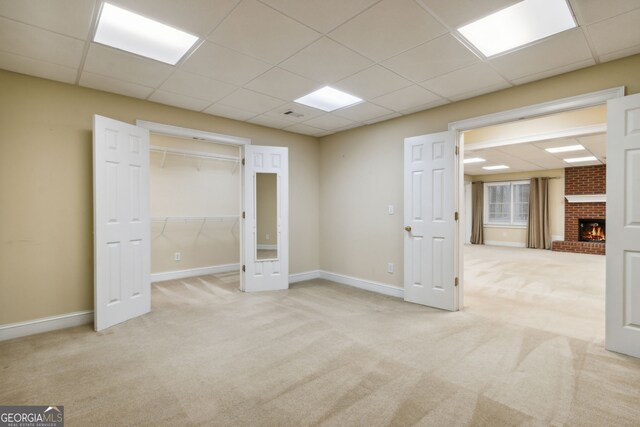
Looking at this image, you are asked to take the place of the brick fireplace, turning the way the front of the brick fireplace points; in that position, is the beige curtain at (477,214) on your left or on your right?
on your right

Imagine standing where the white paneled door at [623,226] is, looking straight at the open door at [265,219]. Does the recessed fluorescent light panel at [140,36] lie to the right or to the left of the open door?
left

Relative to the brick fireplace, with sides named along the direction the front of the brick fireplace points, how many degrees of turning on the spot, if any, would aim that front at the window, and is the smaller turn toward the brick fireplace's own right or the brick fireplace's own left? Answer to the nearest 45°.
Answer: approximately 45° to the brick fireplace's own right

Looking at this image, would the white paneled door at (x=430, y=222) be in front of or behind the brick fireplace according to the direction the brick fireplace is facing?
in front

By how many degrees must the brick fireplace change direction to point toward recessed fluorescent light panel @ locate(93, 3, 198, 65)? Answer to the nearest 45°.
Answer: approximately 45° to its left

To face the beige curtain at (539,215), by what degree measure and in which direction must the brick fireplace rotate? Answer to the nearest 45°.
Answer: approximately 45° to its right

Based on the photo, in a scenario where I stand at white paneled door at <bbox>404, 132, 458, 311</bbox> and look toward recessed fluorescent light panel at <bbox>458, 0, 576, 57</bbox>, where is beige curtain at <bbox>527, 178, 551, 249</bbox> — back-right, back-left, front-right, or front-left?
back-left

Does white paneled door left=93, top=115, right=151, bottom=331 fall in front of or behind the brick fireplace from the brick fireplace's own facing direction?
in front

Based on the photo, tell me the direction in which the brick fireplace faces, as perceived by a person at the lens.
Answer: facing the viewer and to the left of the viewer

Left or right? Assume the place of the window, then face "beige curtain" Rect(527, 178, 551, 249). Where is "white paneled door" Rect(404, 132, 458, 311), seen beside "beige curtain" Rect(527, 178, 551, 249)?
right

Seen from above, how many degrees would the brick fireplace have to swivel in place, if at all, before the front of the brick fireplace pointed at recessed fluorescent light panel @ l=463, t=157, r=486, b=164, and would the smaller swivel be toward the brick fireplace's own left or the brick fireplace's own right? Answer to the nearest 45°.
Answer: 0° — it already faces it

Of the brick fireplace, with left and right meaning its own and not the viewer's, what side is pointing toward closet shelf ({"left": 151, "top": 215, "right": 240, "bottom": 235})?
front
